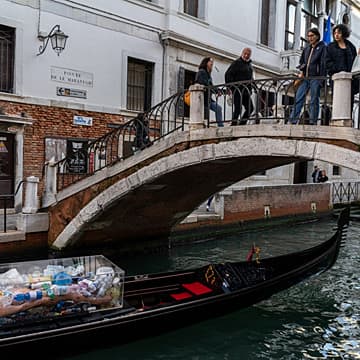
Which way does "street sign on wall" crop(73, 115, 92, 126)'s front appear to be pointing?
toward the camera

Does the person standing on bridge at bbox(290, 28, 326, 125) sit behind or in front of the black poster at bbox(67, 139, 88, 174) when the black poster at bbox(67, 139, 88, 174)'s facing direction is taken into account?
in front

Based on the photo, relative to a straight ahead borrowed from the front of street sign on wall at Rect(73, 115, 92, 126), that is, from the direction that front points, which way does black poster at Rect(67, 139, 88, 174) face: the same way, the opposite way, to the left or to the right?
the same way

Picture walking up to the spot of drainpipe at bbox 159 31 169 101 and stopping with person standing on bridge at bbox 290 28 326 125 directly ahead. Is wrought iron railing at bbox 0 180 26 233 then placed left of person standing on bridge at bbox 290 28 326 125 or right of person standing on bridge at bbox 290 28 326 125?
right

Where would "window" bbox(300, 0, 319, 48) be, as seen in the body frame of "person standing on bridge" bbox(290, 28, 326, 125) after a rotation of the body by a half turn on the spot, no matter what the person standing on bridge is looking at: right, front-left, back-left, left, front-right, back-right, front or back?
front-left

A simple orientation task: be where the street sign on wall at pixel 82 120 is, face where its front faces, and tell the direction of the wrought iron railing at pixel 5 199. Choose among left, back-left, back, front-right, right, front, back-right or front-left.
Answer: front-right

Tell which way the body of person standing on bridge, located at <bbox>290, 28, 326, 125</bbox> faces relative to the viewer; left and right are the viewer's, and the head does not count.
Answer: facing the viewer and to the left of the viewer

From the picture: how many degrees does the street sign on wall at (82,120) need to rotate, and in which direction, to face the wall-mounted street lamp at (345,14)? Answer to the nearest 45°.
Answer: approximately 135° to its left

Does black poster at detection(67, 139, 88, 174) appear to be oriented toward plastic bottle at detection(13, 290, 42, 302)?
yes

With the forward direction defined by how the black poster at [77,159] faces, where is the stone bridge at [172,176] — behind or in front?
in front

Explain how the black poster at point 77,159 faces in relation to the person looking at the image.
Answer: facing the viewer

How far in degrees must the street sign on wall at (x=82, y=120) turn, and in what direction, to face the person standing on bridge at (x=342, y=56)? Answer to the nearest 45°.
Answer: approximately 45° to its left

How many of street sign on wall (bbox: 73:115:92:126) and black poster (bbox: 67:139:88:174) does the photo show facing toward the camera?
2

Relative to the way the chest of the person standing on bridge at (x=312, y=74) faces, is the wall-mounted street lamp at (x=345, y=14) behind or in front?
behind

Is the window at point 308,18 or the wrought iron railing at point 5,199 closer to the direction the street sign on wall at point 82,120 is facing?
the wrought iron railing
